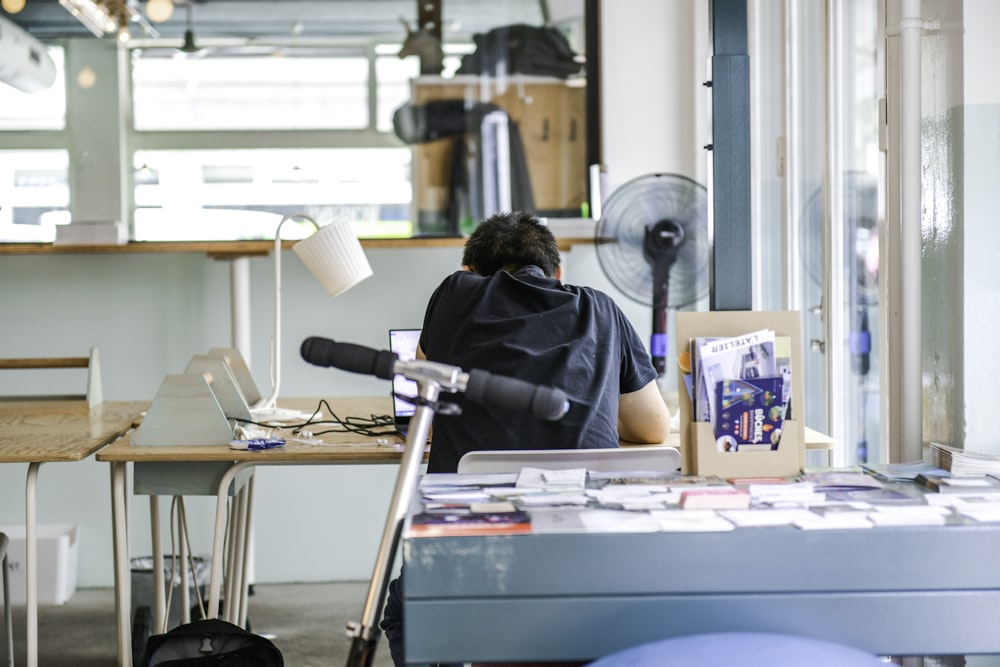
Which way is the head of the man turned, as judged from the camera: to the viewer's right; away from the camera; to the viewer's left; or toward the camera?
away from the camera

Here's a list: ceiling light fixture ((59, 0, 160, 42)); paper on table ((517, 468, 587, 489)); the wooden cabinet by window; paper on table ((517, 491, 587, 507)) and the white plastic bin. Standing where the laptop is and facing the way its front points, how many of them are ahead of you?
2

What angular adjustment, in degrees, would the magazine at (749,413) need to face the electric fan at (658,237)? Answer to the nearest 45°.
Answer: approximately 180°

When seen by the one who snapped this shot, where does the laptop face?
facing the viewer

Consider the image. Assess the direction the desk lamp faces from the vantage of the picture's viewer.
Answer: facing to the right of the viewer

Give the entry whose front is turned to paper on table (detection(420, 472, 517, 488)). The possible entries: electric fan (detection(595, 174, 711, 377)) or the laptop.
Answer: the laptop
